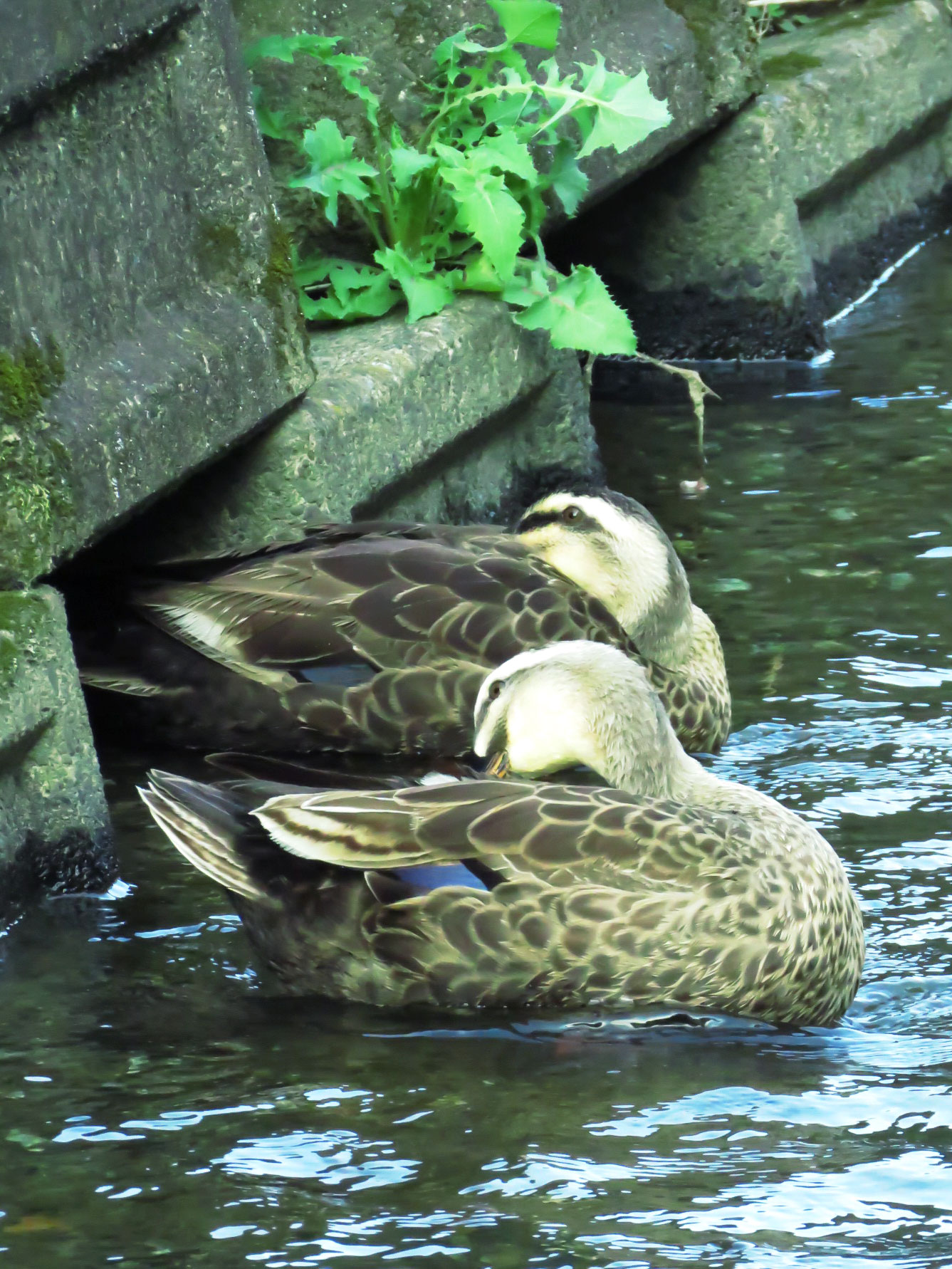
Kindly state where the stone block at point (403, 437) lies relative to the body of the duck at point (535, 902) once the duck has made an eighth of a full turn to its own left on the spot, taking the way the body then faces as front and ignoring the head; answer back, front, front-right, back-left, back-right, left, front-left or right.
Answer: front-left

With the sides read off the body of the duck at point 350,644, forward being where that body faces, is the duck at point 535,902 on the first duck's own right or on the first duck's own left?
on the first duck's own right

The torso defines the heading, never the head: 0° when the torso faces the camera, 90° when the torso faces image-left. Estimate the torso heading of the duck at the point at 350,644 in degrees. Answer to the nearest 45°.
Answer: approximately 270°

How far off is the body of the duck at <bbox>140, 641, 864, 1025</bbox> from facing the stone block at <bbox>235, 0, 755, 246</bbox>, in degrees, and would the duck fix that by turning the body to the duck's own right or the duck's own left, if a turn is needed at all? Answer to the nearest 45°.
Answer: approximately 90° to the duck's own left

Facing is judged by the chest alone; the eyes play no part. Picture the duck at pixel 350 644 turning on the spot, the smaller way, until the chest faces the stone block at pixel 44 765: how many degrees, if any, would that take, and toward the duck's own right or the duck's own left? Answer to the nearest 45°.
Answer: approximately 135° to the duck's own right

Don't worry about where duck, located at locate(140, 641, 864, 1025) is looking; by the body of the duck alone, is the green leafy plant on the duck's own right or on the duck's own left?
on the duck's own left

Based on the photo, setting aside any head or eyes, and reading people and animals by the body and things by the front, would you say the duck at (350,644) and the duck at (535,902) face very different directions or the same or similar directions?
same or similar directions

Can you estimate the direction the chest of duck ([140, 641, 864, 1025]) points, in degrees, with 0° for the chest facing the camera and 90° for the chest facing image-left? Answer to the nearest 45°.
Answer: approximately 270°

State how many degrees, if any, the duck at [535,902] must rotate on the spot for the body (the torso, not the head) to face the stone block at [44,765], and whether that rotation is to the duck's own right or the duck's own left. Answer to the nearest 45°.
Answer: approximately 135° to the duck's own left

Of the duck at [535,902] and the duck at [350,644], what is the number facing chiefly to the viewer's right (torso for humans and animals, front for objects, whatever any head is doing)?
2
